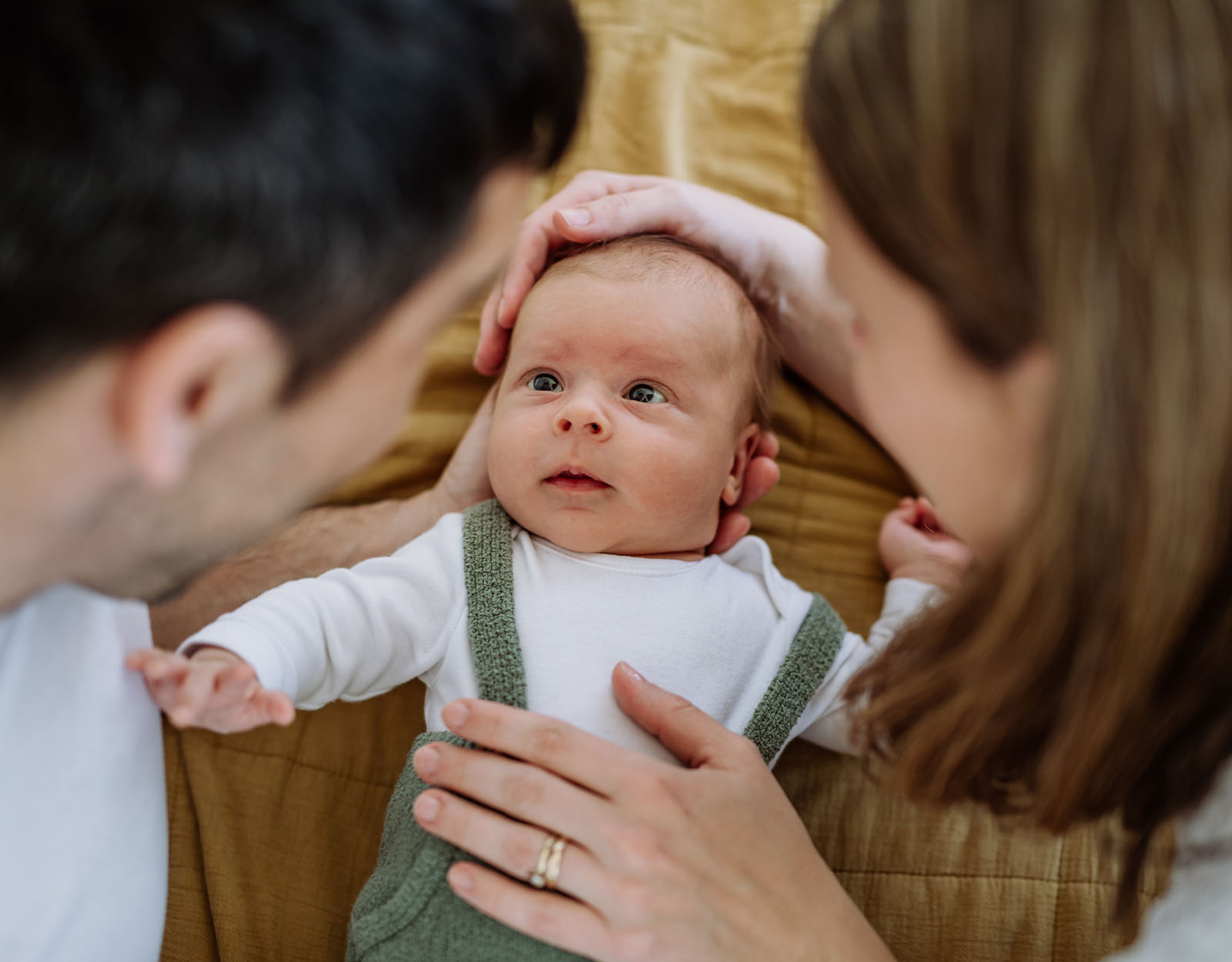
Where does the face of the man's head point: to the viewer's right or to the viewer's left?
to the viewer's right

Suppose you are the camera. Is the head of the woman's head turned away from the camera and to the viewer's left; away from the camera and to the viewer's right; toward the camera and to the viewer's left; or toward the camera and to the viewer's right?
away from the camera and to the viewer's left

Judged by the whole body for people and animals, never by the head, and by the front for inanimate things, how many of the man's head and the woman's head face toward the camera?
0
